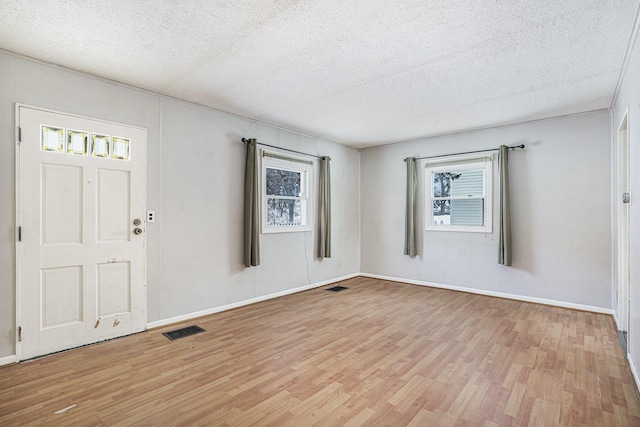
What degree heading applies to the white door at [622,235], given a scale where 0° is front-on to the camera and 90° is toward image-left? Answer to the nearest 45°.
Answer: approximately 90°

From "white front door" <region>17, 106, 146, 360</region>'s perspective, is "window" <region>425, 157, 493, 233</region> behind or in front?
in front

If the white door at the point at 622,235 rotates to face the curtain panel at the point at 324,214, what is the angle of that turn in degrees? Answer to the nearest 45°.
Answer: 0° — it already faces it

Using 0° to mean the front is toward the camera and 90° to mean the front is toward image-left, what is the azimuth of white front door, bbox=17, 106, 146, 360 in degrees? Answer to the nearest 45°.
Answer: approximately 315°

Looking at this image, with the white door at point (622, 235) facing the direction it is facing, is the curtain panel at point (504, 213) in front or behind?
in front

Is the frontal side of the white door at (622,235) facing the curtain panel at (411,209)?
yes

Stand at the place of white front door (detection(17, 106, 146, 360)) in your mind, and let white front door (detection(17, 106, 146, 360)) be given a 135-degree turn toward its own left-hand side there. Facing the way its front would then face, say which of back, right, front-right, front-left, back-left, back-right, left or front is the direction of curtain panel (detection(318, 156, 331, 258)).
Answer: right

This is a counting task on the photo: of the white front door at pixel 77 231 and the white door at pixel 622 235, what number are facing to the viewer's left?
1

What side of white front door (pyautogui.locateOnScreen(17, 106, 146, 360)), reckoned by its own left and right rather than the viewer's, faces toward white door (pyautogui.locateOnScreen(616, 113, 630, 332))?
front
